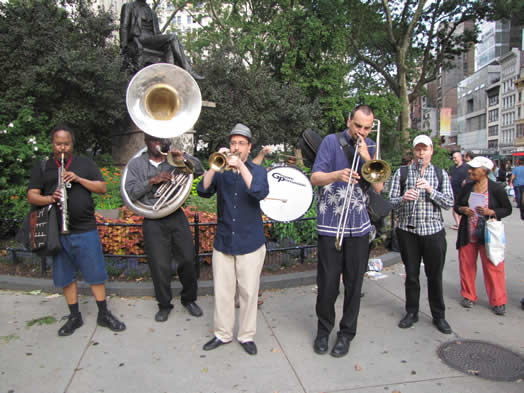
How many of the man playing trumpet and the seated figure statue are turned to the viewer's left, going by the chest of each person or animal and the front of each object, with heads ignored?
0

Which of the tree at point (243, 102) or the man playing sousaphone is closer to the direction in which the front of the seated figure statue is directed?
the man playing sousaphone

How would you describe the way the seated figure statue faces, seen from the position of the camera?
facing the viewer and to the right of the viewer

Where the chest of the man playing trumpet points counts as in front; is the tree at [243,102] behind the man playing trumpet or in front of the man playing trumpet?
behind

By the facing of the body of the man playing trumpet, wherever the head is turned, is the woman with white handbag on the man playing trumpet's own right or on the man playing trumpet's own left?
on the man playing trumpet's own left

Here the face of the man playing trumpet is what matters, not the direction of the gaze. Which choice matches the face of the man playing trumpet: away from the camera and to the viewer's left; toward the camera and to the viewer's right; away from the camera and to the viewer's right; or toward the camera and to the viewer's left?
toward the camera and to the viewer's left

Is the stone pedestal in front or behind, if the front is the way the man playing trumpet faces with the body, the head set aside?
behind

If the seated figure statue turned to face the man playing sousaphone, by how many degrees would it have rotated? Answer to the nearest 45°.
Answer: approximately 45° to its right

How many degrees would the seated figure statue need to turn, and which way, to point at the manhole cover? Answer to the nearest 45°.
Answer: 0° — it already faces it

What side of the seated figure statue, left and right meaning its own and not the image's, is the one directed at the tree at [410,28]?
left

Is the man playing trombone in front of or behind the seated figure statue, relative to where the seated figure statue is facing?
in front

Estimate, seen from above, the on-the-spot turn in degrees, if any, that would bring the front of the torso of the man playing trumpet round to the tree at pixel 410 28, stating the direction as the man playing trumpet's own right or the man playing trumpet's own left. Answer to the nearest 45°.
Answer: approximately 135° to the man playing trumpet's own left
